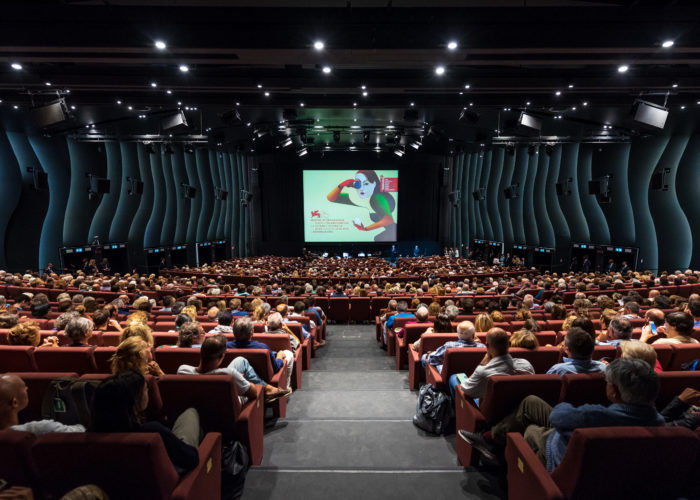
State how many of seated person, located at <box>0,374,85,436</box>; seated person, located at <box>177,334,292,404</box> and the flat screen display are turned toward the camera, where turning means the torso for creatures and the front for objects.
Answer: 1

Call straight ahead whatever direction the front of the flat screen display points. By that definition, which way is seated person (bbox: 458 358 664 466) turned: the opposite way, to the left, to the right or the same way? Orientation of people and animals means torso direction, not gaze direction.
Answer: the opposite way

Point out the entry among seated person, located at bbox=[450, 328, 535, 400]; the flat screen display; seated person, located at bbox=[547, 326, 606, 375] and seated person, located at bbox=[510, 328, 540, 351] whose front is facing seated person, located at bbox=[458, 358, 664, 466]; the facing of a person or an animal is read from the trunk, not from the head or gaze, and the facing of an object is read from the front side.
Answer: the flat screen display

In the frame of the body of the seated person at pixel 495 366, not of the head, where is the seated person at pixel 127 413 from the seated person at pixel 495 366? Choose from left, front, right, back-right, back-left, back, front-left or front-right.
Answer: left

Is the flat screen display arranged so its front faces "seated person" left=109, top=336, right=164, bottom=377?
yes

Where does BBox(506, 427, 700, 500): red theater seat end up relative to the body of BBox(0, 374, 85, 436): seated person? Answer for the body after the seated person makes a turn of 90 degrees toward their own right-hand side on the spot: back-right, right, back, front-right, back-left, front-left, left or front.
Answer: front

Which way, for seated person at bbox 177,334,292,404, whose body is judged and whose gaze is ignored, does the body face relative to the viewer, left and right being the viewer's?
facing away from the viewer and to the right of the viewer

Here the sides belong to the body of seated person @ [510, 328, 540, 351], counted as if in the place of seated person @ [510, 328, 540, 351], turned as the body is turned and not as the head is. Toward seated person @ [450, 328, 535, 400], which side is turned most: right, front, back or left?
back

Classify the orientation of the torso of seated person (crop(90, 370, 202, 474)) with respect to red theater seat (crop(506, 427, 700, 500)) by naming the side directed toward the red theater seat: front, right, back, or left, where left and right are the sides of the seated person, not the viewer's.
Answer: right

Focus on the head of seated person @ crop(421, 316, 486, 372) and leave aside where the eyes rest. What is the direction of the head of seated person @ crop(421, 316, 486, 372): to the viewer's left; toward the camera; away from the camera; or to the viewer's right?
away from the camera

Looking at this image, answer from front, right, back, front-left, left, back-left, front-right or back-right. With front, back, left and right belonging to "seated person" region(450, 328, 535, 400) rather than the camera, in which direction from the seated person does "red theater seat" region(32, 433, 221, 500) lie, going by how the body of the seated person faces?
left

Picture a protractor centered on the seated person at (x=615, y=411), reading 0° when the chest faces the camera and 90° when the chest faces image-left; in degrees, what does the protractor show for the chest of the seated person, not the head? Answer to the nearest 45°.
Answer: approximately 135°

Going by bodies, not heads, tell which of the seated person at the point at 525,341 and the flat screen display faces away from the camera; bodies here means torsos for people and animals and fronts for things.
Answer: the seated person

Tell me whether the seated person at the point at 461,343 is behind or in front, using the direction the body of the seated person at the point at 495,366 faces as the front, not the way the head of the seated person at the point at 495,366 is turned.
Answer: in front

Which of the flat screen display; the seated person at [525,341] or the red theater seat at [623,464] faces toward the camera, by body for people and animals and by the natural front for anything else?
the flat screen display

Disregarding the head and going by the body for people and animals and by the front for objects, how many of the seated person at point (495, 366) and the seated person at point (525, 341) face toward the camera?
0
